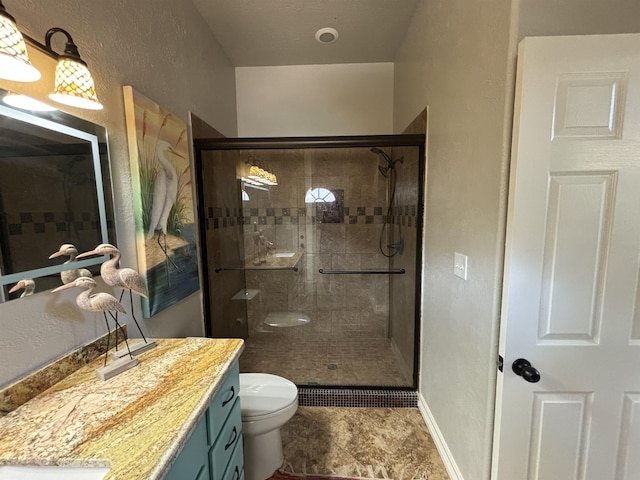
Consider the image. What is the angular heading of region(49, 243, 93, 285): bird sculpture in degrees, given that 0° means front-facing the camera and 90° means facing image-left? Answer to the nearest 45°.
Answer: approximately 90°

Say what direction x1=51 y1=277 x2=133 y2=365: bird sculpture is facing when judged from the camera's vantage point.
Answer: facing to the left of the viewer

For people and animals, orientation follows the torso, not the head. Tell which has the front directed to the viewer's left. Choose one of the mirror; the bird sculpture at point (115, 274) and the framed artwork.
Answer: the bird sculpture

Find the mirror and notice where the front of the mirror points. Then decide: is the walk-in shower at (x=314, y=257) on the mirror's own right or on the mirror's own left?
on the mirror's own left

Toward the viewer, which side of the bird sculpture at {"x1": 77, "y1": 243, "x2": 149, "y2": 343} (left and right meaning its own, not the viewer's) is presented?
left

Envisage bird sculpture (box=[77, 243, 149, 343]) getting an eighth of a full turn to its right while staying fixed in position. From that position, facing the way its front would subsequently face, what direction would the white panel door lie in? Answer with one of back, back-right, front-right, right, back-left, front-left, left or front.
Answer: back

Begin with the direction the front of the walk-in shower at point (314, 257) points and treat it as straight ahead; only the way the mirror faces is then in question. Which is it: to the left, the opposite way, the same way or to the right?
to the left

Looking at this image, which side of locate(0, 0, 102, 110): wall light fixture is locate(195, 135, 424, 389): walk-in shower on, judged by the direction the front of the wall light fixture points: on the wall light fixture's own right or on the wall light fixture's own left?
on the wall light fixture's own left

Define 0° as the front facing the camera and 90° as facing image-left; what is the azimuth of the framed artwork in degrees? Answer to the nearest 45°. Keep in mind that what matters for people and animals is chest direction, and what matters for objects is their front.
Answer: approximately 315°

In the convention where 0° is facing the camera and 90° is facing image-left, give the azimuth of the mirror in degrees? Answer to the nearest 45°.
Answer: approximately 315°
